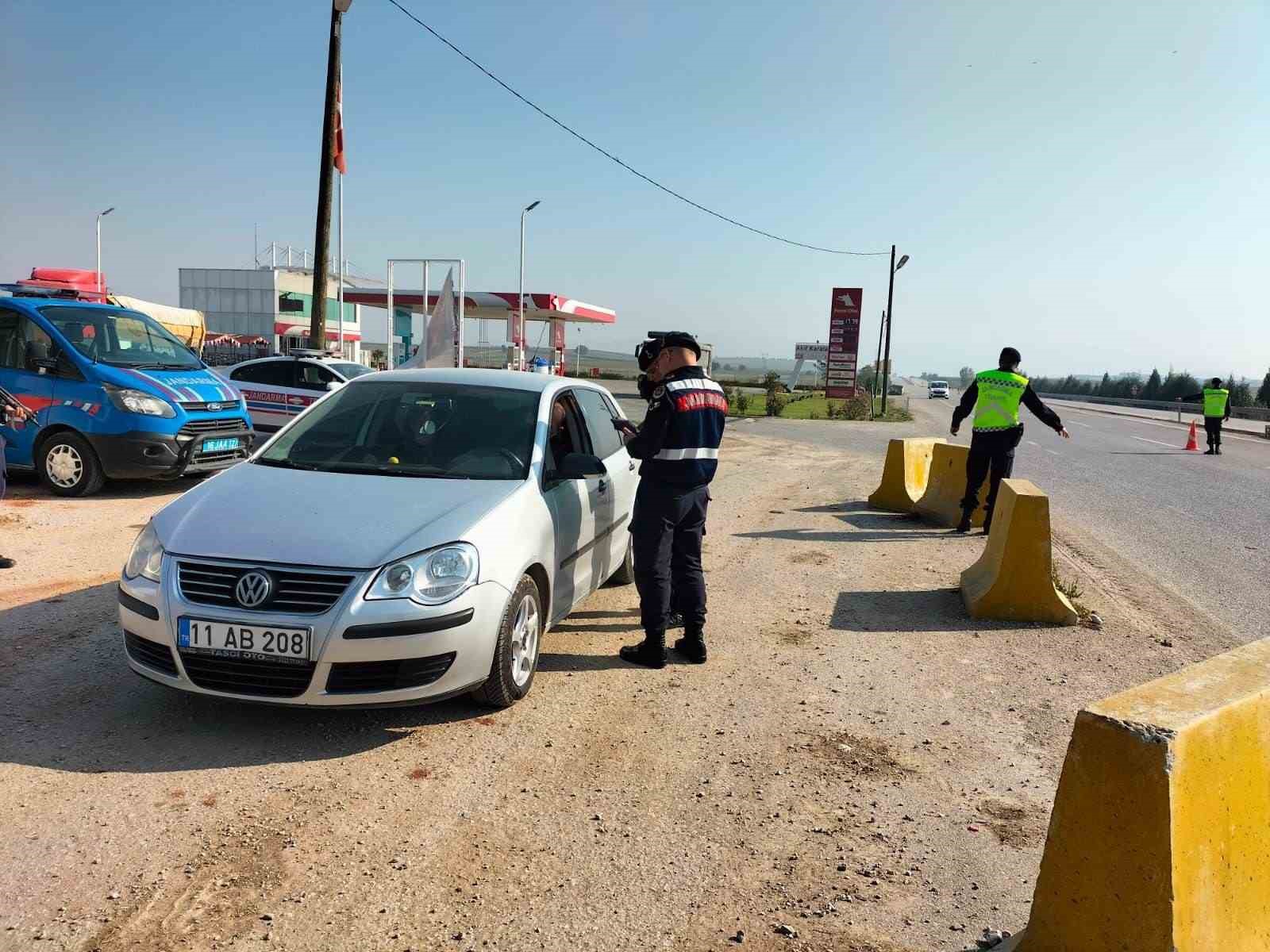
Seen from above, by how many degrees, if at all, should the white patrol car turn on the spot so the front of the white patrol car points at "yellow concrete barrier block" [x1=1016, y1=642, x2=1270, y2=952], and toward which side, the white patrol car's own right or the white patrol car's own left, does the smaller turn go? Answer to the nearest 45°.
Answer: approximately 45° to the white patrol car's own right

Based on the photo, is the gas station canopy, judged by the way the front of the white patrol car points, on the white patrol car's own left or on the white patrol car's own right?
on the white patrol car's own left

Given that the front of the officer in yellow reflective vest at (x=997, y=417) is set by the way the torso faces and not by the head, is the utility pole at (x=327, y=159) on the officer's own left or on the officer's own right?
on the officer's own left

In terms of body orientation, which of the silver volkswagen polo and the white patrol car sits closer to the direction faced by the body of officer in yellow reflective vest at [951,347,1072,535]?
the white patrol car

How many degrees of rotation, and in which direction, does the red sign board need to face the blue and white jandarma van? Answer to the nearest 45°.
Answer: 0° — it already faces it

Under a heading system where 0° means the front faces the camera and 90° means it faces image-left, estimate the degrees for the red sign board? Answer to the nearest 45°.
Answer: approximately 0°

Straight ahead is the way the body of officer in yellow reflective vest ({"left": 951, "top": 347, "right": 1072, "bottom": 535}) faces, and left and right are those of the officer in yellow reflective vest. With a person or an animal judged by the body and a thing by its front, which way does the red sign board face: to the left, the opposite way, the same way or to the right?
the opposite way

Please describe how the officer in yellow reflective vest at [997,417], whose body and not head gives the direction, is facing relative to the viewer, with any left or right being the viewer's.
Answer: facing away from the viewer

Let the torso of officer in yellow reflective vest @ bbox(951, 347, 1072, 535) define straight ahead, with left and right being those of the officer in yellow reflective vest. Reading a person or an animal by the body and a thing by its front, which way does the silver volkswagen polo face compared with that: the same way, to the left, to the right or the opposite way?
the opposite way
